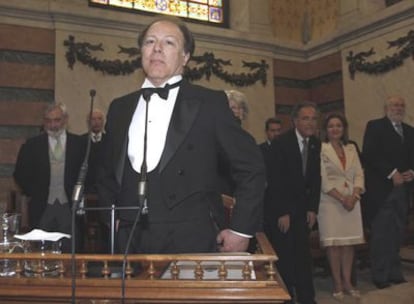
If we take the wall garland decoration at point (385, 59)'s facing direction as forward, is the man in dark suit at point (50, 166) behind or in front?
in front

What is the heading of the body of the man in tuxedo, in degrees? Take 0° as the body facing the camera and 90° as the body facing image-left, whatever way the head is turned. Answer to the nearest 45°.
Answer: approximately 45°

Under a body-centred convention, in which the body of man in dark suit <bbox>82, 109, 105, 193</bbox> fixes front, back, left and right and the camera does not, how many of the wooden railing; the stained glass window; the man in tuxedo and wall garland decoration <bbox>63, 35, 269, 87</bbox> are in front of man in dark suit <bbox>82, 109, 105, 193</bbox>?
2

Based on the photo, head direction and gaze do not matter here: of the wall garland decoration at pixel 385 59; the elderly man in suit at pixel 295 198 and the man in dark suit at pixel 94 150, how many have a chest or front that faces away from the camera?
0

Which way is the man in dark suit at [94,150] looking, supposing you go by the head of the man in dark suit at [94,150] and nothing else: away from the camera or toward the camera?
toward the camera

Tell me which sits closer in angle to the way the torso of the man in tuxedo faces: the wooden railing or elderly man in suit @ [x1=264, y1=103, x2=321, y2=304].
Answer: the wooden railing

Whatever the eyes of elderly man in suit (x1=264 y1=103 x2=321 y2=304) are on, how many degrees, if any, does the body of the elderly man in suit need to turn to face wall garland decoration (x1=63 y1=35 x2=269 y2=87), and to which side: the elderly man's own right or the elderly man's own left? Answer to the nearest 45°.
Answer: approximately 180°

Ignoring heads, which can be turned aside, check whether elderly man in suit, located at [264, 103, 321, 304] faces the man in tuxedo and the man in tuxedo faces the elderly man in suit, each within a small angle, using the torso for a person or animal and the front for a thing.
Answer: no

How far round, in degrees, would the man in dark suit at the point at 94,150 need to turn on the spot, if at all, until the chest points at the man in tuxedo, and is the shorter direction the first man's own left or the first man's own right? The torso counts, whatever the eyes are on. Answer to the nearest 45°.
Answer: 0° — they already face them

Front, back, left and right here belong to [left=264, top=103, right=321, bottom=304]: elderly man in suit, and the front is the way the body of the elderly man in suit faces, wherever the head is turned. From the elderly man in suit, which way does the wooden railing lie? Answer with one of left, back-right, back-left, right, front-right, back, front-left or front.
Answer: front-right

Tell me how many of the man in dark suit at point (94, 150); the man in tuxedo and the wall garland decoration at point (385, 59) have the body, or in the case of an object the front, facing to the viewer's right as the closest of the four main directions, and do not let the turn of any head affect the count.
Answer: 0

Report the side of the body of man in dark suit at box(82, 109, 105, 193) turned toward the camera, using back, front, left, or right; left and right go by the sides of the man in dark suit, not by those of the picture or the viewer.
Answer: front

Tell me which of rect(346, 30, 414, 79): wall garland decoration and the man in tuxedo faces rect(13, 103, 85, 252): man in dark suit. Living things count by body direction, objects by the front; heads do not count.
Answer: the wall garland decoration

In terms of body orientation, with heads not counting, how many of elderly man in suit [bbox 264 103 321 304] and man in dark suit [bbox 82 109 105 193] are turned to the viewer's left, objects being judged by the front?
0

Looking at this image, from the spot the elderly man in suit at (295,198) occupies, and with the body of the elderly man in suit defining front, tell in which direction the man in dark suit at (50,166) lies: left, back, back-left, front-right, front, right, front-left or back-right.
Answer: back-right

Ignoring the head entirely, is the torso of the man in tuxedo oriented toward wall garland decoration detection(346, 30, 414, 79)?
no

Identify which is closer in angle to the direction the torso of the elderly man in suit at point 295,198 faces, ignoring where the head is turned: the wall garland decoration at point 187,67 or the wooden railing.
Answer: the wooden railing

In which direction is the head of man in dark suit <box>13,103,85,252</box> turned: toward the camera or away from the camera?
toward the camera

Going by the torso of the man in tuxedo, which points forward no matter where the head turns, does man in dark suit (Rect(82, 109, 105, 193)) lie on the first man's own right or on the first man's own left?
on the first man's own right

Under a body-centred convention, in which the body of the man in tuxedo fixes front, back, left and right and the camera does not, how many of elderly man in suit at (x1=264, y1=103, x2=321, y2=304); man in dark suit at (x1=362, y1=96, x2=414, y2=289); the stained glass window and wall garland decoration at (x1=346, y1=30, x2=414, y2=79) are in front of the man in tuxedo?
0

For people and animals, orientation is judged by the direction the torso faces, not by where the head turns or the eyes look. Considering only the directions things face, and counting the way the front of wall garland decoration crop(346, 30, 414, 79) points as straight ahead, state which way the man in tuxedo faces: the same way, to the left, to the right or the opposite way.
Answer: the same way
